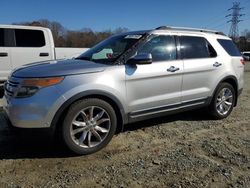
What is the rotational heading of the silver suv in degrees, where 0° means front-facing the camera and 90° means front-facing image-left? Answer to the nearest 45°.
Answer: approximately 45°

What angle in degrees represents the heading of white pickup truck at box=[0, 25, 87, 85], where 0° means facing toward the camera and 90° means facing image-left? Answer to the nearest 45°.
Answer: approximately 90°
